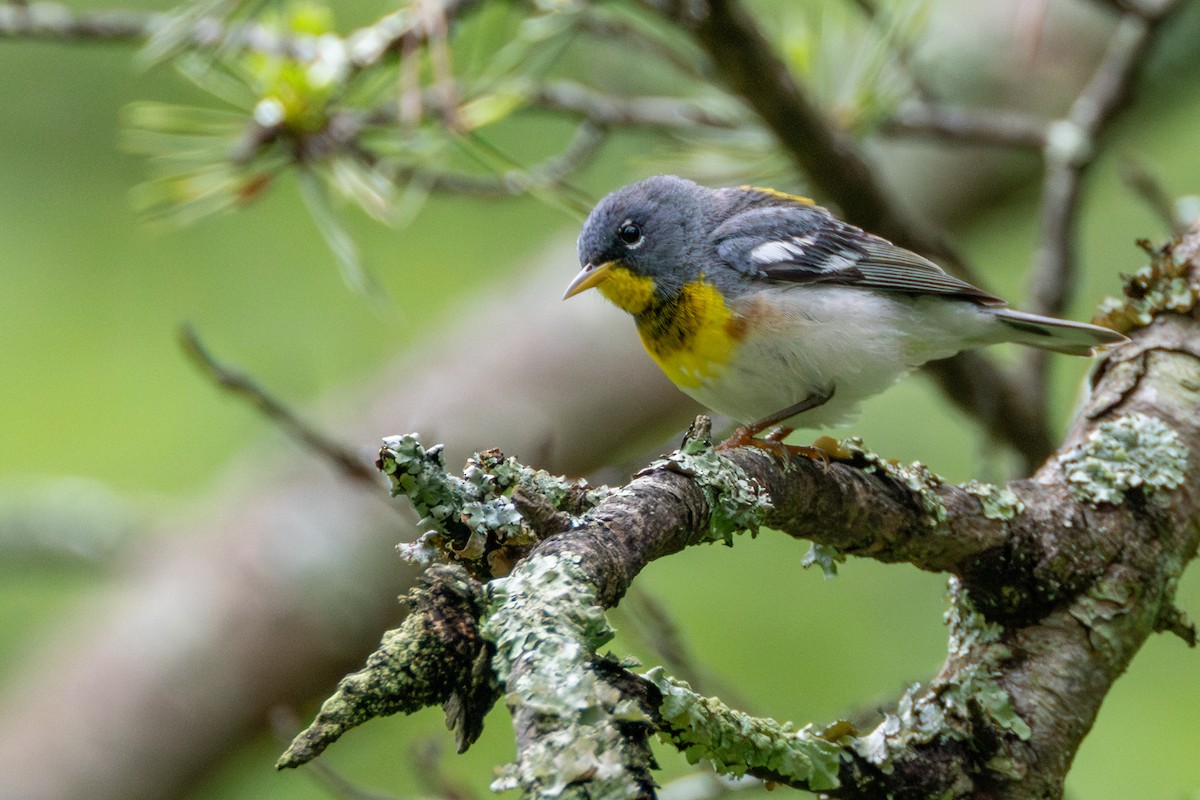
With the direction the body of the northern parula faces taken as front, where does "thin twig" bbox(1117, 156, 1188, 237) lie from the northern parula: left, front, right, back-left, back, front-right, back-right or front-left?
back

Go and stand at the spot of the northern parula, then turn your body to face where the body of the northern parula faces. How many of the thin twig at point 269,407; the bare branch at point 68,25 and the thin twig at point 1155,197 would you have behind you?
1

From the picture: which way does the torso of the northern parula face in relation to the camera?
to the viewer's left

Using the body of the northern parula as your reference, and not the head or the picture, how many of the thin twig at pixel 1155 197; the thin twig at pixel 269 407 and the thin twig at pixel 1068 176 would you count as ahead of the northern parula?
1

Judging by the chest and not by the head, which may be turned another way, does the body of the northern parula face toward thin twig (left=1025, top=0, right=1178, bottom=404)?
no

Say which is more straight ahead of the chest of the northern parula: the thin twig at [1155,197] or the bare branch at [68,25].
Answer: the bare branch

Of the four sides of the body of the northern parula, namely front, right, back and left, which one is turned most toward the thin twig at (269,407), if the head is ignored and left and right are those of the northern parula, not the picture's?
front
